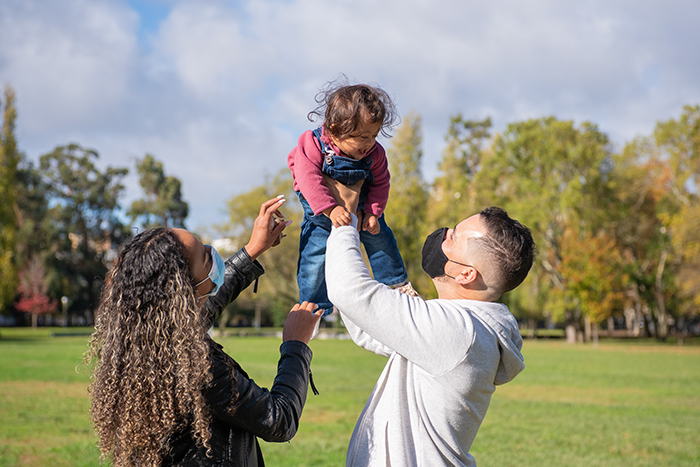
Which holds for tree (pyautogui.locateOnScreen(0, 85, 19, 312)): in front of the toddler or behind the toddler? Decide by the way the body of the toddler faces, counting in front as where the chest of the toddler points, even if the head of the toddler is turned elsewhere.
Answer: behind

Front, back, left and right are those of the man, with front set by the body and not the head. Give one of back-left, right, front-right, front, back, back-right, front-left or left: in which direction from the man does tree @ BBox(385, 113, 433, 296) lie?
right

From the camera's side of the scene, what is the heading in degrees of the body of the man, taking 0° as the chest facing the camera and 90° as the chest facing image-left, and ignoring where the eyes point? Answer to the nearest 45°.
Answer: approximately 90°

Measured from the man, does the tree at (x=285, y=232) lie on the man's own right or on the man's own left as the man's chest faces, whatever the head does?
on the man's own right

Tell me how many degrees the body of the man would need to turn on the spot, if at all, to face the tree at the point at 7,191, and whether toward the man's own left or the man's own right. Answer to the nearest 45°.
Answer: approximately 45° to the man's own right

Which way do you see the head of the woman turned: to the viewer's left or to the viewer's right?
to the viewer's right

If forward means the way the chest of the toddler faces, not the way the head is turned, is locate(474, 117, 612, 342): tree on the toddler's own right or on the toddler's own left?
on the toddler's own left

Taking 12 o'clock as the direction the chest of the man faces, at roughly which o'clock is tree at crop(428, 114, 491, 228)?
The tree is roughly at 3 o'clock from the man.

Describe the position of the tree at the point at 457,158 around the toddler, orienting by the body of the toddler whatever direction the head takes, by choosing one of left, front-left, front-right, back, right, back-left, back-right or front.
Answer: back-left

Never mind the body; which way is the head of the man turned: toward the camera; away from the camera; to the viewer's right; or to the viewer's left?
to the viewer's left

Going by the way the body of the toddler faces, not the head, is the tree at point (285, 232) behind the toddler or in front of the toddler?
behind
